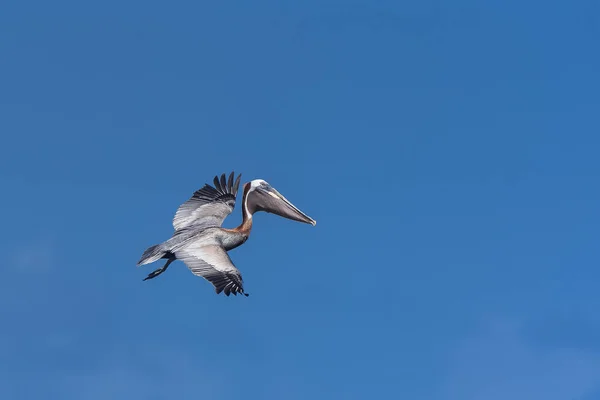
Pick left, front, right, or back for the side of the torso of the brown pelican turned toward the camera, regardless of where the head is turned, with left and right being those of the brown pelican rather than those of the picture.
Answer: right
